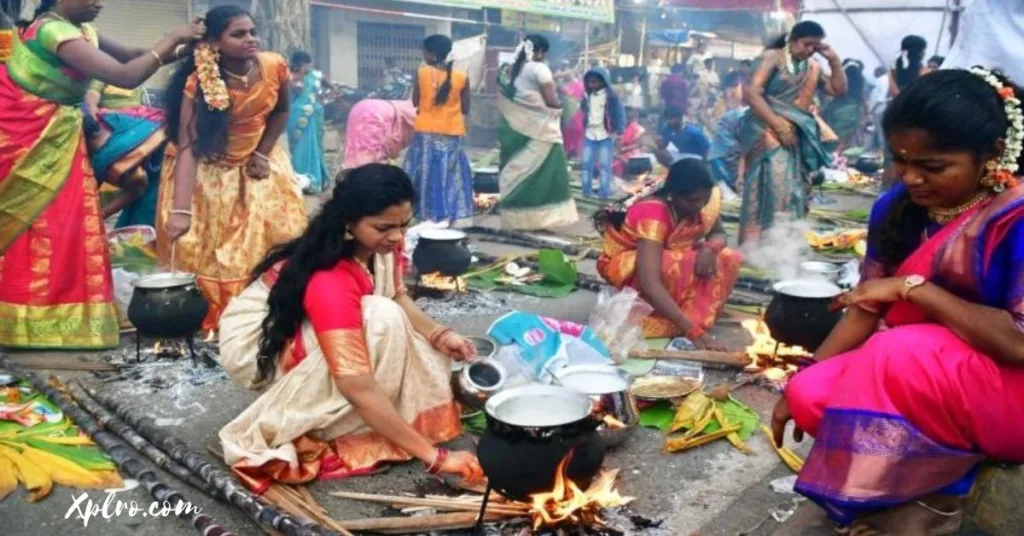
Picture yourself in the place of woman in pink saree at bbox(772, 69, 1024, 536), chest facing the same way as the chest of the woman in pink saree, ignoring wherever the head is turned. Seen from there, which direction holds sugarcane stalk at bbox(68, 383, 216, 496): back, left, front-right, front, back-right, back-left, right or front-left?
front-right

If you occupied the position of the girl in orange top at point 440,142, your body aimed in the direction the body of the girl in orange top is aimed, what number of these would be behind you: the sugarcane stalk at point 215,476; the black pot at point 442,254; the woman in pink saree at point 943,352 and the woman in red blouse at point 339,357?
4

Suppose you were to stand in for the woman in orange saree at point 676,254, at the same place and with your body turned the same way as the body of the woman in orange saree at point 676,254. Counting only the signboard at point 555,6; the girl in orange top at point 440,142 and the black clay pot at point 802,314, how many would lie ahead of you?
1

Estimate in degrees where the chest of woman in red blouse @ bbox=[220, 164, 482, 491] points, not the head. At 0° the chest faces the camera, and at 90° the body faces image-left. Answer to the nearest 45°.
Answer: approximately 315°

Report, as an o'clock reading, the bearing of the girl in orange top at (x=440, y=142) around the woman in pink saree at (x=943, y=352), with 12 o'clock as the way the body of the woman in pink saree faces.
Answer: The girl in orange top is roughly at 3 o'clock from the woman in pink saree.

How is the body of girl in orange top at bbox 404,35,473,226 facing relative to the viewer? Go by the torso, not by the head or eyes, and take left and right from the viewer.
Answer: facing away from the viewer

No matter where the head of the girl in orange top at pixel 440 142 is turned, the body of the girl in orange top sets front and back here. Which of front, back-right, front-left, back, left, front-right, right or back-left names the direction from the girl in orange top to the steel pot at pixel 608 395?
back

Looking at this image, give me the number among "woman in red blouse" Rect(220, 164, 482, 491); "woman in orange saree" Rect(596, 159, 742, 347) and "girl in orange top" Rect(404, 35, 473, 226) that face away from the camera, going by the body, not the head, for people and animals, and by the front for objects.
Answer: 1

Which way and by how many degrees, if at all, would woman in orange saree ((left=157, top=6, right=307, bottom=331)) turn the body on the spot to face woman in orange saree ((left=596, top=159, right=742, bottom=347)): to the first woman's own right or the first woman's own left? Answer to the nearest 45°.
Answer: approximately 45° to the first woman's own left

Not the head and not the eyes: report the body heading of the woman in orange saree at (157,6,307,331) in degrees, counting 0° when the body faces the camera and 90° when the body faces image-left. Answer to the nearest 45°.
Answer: approximately 315°

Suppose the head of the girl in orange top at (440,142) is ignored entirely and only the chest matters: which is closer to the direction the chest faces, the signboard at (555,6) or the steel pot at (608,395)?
the signboard

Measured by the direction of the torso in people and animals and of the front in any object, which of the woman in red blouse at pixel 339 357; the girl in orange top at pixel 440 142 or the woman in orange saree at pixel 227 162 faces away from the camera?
the girl in orange top
